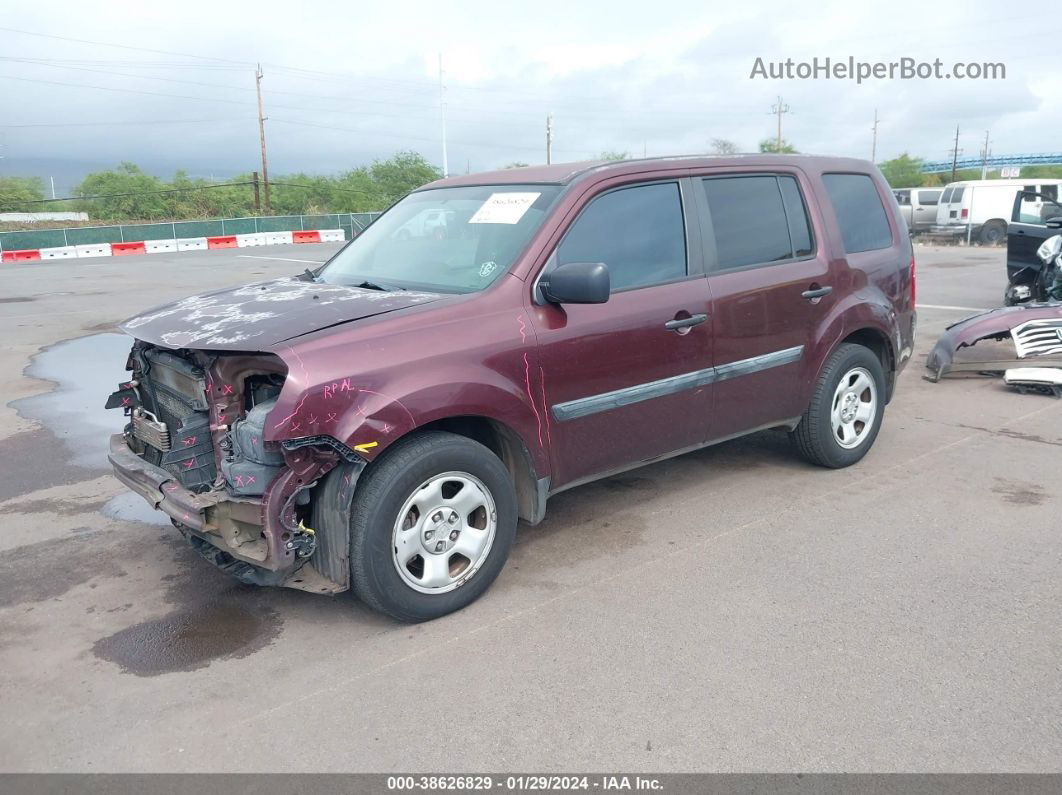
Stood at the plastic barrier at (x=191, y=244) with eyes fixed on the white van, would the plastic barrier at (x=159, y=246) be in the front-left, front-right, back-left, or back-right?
back-right

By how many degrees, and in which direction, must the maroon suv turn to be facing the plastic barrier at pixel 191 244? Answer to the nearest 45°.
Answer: approximately 135° to its right

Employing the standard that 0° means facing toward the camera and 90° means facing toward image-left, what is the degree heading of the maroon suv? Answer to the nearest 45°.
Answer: approximately 45°

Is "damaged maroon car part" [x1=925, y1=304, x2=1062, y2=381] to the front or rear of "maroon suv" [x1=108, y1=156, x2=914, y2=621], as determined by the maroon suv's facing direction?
to the rear
